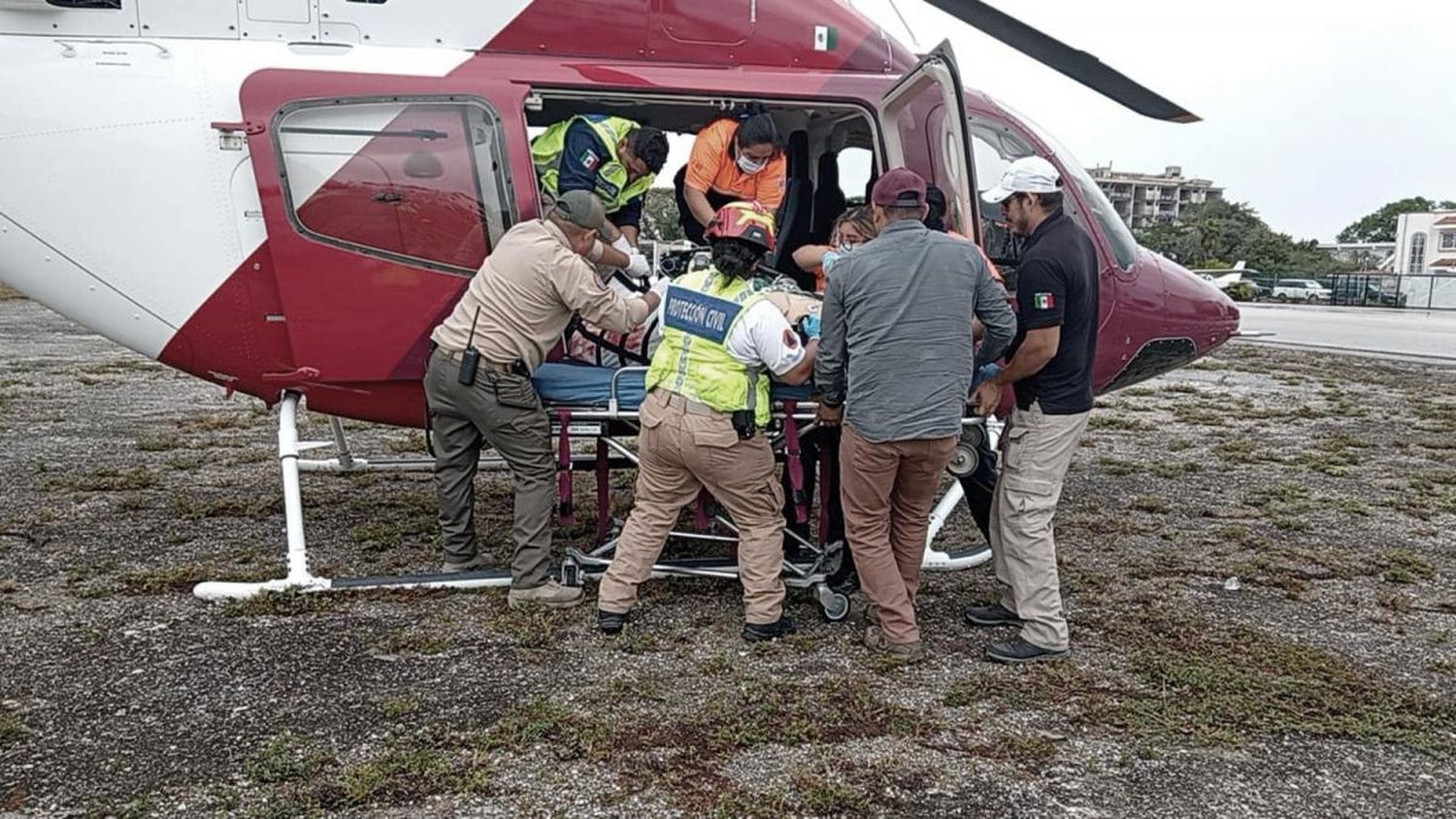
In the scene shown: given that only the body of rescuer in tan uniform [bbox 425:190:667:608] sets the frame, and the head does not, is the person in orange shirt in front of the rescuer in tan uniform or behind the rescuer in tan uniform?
in front

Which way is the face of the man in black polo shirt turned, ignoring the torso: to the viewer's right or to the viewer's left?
to the viewer's left

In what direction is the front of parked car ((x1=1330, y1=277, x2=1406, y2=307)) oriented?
to the viewer's right

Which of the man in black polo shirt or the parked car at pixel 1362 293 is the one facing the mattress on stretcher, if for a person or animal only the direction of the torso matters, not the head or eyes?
the man in black polo shirt

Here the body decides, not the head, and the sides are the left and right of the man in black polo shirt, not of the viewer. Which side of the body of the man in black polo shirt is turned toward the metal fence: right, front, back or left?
right

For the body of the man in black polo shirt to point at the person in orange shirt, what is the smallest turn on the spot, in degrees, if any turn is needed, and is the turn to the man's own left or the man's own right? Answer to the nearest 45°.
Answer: approximately 45° to the man's own right

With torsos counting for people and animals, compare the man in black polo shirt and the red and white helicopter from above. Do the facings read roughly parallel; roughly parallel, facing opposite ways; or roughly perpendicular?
roughly parallel, facing opposite ways

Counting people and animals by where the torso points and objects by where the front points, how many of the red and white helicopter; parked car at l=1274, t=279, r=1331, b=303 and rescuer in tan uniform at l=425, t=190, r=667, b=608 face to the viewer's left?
0

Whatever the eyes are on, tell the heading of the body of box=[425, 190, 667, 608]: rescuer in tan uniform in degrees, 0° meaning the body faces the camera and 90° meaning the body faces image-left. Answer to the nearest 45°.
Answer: approximately 225°

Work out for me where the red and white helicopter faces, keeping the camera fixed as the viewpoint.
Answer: facing to the right of the viewer
